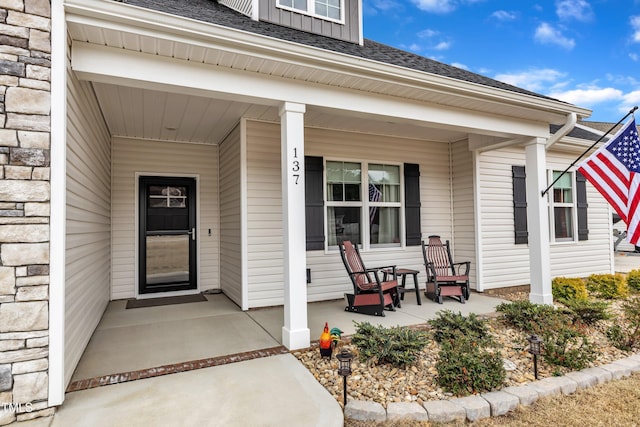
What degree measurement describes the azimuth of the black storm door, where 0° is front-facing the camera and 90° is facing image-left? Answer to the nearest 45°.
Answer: approximately 0°

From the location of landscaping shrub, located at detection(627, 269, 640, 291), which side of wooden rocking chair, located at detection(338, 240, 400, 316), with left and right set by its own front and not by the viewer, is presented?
left

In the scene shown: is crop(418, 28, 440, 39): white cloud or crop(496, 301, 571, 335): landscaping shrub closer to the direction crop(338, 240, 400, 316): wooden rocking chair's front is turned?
the landscaping shrub

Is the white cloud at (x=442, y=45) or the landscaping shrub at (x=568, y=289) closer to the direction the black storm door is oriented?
the landscaping shrub

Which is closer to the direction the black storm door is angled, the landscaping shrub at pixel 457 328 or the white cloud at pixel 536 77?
the landscaping shrub

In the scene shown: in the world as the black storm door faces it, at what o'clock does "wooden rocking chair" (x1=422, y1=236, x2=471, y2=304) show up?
The wooden rocking chair is roughly at 10 o'clock from the black storm door.

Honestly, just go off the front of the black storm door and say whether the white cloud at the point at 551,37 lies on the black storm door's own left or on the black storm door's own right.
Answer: on the black storm door's own left

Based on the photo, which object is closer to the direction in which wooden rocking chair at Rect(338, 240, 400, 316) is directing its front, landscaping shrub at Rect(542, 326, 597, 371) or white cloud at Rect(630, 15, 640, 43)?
the landscaping shrub

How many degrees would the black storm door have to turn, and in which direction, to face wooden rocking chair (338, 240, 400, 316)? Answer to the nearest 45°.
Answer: approximately 45° to its left

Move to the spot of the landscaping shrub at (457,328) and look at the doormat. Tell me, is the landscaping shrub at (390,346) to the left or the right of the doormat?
left
